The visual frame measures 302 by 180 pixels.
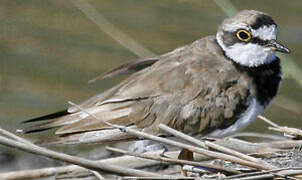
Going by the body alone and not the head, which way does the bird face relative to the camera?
to the viewer's right

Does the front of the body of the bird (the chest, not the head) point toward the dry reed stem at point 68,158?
no
